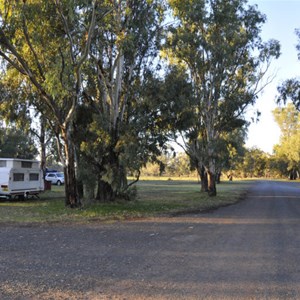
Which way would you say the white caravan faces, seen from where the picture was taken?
facing away from the viewer and to the right of the viewer

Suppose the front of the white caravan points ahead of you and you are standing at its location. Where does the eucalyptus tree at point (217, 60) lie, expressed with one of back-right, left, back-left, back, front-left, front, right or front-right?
front-right

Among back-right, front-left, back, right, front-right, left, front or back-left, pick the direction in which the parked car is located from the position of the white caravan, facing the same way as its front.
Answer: front-left

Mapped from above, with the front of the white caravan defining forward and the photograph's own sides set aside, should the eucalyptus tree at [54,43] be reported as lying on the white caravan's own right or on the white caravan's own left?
on the white caravan's own right

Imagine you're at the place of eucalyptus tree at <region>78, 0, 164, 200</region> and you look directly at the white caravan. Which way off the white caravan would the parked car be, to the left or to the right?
right
